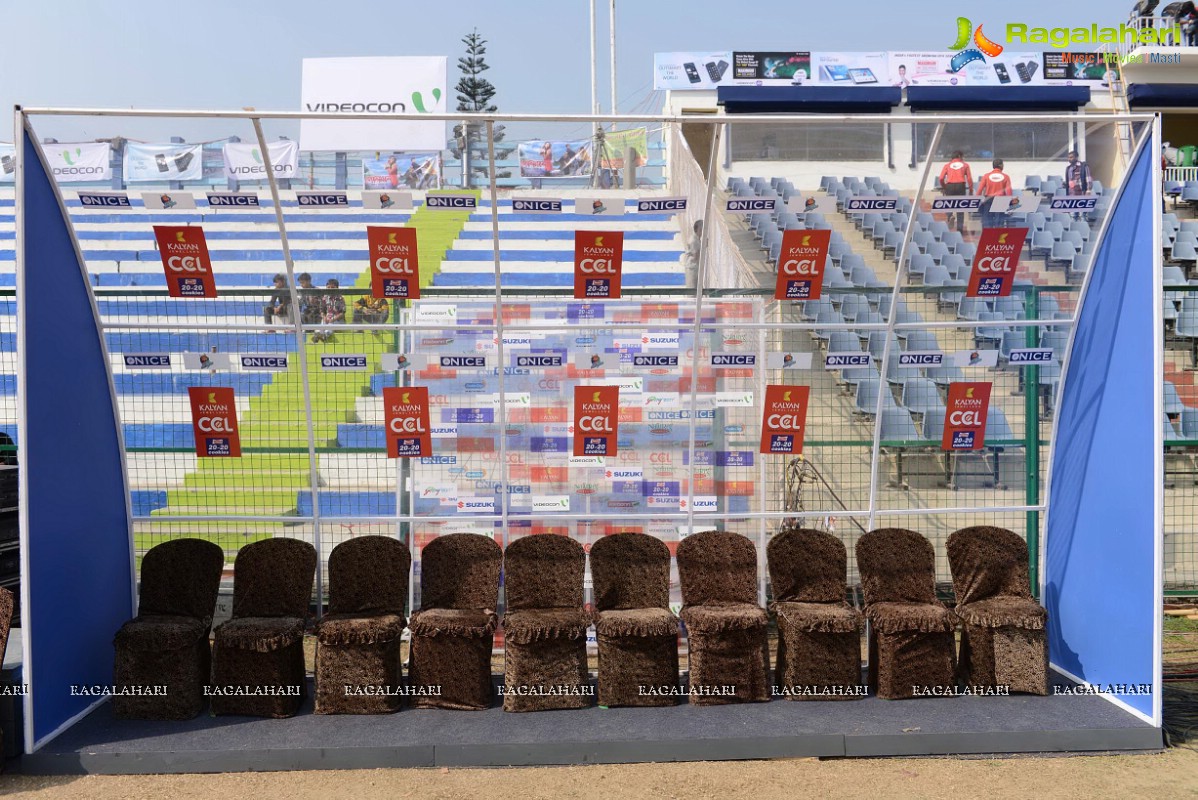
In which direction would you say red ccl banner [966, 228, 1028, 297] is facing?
toward the camera

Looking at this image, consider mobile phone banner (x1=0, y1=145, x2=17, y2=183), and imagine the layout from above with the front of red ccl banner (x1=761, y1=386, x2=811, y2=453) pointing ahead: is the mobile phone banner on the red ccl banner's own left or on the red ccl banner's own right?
on the red ccl banner's own right

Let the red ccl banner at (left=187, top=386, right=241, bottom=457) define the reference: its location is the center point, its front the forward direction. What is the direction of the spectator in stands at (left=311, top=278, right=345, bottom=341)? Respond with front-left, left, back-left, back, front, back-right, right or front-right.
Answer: back-left

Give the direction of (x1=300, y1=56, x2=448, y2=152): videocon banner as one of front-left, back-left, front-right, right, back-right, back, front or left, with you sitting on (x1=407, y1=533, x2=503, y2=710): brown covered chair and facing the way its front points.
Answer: back

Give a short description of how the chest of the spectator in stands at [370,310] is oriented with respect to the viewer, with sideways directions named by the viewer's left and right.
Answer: facing the viewer

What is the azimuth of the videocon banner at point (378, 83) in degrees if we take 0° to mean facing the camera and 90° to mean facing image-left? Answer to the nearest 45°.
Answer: approximately 0°

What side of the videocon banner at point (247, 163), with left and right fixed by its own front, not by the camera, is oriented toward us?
front

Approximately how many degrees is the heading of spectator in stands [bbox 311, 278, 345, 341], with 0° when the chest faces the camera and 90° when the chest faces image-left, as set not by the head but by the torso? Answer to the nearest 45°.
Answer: approximately 0°

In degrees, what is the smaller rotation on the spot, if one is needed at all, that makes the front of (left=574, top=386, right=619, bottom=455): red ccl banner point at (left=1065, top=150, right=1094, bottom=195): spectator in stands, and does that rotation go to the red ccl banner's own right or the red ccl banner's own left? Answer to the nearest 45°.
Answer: approximately 135° to the red ccl banner's own left

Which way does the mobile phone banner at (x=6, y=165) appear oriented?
toward the camera

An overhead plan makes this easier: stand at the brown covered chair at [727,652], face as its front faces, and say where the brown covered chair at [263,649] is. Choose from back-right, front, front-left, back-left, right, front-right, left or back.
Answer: right

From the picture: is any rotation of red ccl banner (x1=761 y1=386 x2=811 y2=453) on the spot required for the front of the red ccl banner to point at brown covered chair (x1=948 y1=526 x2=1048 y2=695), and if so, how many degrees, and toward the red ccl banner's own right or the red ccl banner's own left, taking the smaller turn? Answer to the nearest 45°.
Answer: approximately 90° to the red ccl banner's own left
